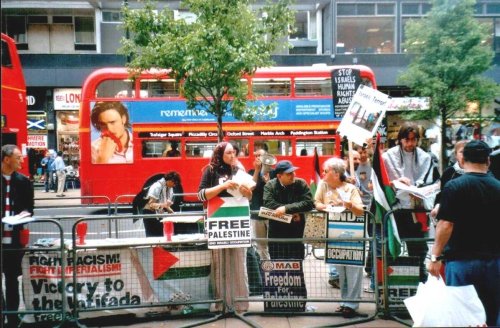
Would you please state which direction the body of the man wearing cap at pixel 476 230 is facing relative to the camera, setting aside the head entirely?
away from the camera

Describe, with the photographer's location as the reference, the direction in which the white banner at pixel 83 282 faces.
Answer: facing the viewer

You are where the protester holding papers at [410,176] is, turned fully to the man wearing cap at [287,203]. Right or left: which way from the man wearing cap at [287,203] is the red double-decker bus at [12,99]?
right

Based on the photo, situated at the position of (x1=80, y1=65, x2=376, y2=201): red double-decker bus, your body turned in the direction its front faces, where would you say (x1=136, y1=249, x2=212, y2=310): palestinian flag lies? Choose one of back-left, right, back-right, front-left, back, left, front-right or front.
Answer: right

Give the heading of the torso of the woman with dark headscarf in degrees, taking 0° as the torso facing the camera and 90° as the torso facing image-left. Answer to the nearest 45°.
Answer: approximately 315°

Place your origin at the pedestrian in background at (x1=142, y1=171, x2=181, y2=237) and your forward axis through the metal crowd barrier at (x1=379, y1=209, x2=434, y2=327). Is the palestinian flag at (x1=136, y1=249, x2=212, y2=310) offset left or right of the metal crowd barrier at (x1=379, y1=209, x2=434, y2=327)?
right

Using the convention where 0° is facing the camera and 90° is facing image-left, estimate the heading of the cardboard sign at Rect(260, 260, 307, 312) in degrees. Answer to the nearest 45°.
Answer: approximately 0°

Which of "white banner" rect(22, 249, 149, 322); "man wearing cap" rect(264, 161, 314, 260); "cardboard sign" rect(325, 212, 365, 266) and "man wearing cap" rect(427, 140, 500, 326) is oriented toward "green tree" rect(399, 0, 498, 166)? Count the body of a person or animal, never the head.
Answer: "man wearing cap" rect(427, 140, 500, 326)

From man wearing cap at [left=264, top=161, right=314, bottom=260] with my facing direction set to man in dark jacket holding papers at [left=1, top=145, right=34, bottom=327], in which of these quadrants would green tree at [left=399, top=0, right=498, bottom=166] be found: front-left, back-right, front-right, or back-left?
back-right

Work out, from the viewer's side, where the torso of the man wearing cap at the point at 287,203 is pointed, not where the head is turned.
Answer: toward the camera

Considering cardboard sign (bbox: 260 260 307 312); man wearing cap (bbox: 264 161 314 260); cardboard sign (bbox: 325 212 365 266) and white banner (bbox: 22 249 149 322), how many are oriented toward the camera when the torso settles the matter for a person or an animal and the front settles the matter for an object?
4

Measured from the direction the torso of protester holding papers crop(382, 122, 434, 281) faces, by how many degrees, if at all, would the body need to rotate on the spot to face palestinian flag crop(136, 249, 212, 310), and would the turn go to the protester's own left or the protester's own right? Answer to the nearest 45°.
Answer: approximately 90° to the protester's own right

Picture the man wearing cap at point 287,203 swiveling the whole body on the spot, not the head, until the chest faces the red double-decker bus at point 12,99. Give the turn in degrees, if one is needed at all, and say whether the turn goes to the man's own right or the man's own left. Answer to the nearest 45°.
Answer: approximately 135° to the man's own right

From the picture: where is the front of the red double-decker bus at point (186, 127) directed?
to the viewer's right
